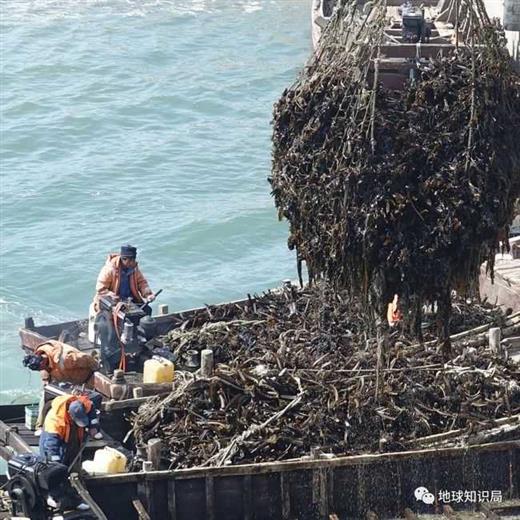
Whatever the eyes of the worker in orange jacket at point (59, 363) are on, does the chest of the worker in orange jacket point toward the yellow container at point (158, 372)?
no

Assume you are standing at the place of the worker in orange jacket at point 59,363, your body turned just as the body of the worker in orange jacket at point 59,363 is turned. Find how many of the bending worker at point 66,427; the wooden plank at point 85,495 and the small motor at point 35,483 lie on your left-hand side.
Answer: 3

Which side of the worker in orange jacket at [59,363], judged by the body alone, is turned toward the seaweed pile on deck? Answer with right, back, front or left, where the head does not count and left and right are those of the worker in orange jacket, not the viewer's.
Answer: back

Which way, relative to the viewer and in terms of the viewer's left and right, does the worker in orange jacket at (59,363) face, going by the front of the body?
facing to the left of the viewer

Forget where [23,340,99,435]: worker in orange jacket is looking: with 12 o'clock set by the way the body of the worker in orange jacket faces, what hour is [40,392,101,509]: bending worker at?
The bending worker is roughly at 9 o'clock from the worker in orange jacket.

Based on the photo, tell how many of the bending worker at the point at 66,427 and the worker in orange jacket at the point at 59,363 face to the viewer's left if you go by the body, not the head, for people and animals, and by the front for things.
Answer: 1

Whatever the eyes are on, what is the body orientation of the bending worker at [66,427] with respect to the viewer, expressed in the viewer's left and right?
facing the viewer and to the right of the viewer

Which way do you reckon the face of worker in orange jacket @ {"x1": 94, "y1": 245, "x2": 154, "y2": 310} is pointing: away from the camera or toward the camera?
toward the camera

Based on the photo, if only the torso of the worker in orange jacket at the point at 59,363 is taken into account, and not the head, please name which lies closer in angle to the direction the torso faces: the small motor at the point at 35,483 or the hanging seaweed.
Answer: the small motor

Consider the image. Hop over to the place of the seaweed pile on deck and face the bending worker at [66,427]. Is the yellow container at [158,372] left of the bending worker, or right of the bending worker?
right

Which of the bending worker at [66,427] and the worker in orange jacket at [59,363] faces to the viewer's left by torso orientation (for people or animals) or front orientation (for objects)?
the worker in orange jacket

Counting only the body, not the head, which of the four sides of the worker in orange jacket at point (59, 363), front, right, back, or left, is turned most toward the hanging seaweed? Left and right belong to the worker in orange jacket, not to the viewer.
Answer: back
